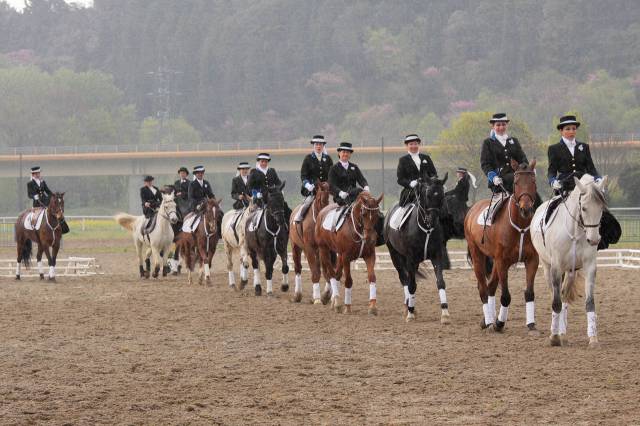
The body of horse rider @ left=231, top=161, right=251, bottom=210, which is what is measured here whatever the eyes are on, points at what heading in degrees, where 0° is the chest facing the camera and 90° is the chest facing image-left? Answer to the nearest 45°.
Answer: approximately 315°

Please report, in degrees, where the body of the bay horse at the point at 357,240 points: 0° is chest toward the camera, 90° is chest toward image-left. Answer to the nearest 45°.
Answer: approximately 315°

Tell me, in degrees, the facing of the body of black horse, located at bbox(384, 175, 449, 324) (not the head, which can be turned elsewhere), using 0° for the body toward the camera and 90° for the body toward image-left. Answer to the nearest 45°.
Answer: approximately 315°

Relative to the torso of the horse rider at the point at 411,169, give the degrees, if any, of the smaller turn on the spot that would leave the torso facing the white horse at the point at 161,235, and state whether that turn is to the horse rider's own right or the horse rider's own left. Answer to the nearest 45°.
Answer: approximately 180°

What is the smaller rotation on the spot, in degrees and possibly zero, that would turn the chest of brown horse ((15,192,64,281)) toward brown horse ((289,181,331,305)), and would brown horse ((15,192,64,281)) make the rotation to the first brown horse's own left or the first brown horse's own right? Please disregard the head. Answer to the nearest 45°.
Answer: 0° — it already faces it
